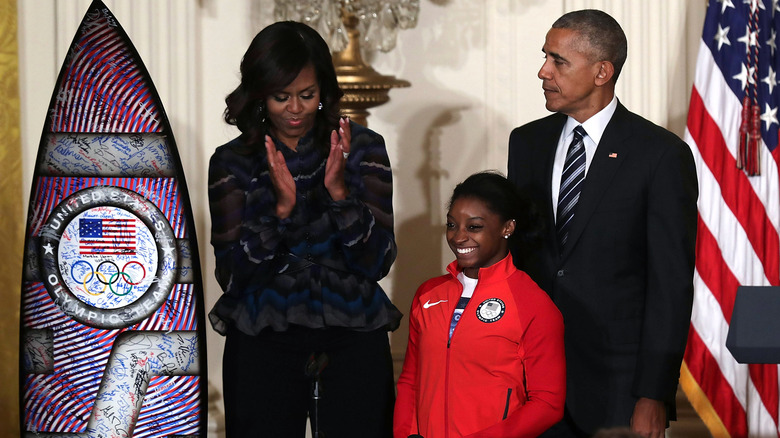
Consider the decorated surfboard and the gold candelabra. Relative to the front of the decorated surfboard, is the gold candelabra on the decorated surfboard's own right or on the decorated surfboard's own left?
on the decorated surfboard's own left

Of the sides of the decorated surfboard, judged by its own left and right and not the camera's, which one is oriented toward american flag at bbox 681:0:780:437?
left

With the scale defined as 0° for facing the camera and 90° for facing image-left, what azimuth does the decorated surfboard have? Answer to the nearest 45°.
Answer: approximately 0°

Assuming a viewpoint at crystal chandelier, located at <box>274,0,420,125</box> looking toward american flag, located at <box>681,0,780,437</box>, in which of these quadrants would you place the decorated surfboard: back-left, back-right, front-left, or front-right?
back-right

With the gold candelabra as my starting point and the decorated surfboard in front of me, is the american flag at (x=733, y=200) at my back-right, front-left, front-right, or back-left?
back-left
